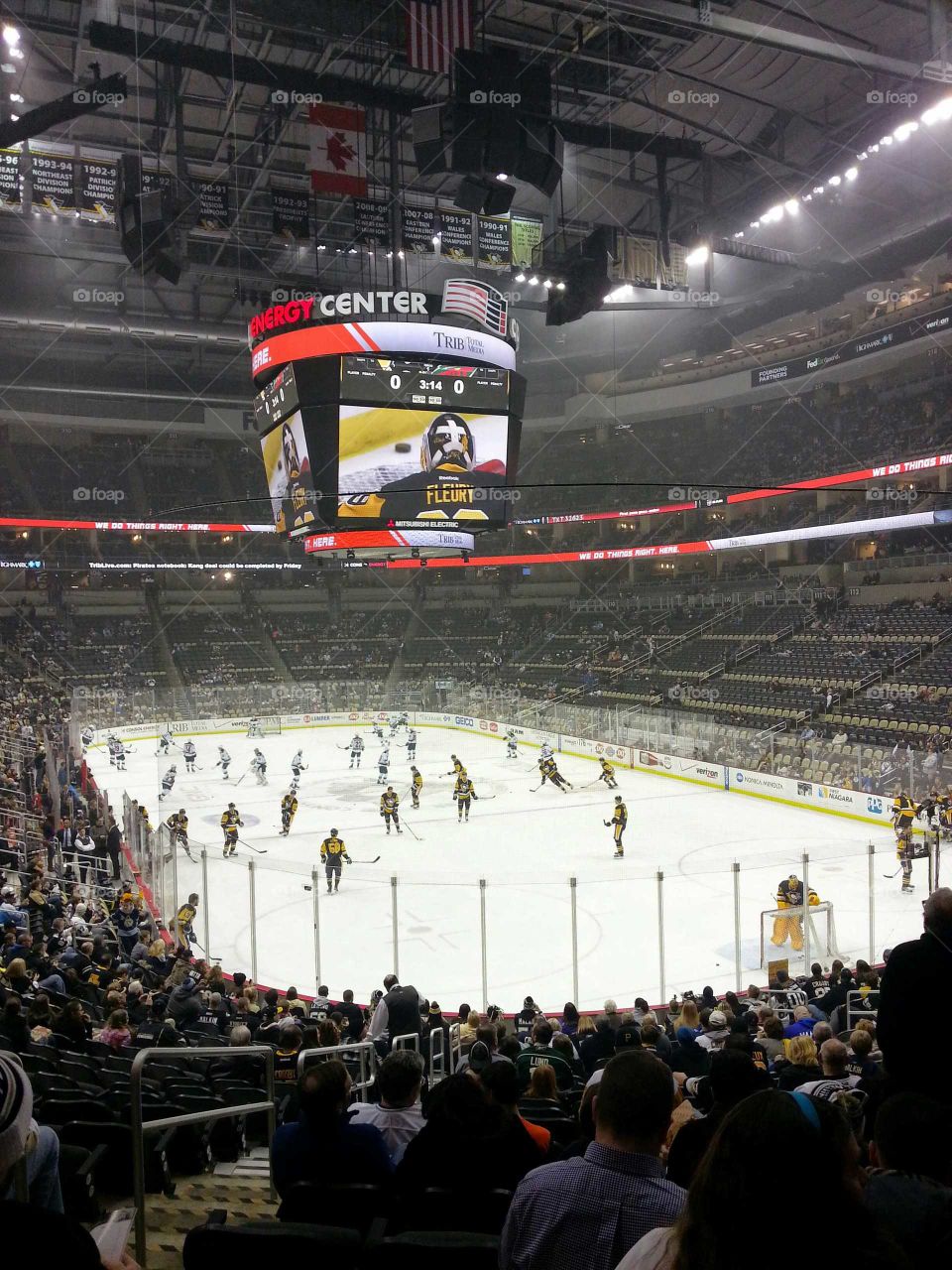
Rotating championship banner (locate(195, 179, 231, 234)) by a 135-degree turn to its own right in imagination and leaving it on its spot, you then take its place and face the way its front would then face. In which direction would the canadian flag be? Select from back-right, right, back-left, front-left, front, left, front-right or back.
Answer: back

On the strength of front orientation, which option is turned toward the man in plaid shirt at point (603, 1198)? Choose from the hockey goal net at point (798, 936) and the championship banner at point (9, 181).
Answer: the championship banner

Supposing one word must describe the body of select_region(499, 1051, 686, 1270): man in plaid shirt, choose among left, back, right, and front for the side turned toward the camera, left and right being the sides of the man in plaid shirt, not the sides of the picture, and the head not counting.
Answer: back

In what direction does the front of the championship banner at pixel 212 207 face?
toward the camera

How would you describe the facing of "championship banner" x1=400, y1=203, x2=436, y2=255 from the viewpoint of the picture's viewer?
facing the viewer

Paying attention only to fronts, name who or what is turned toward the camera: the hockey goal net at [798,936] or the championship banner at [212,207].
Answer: the championship banner

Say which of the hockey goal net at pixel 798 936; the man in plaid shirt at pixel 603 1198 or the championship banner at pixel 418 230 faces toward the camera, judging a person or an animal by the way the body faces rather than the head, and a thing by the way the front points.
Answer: the championship banner

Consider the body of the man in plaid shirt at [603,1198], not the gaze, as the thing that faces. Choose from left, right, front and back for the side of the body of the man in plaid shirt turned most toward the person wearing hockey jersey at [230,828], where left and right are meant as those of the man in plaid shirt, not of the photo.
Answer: front

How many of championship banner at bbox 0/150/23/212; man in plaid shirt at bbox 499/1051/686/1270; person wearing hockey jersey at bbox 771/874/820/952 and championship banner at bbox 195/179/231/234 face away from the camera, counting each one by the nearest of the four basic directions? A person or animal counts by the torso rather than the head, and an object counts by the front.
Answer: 1

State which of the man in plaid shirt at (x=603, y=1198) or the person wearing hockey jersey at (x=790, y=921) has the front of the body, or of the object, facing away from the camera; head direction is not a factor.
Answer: the man in plaid shirt

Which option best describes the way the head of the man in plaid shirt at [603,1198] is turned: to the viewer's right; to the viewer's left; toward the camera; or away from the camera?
away from the camera
